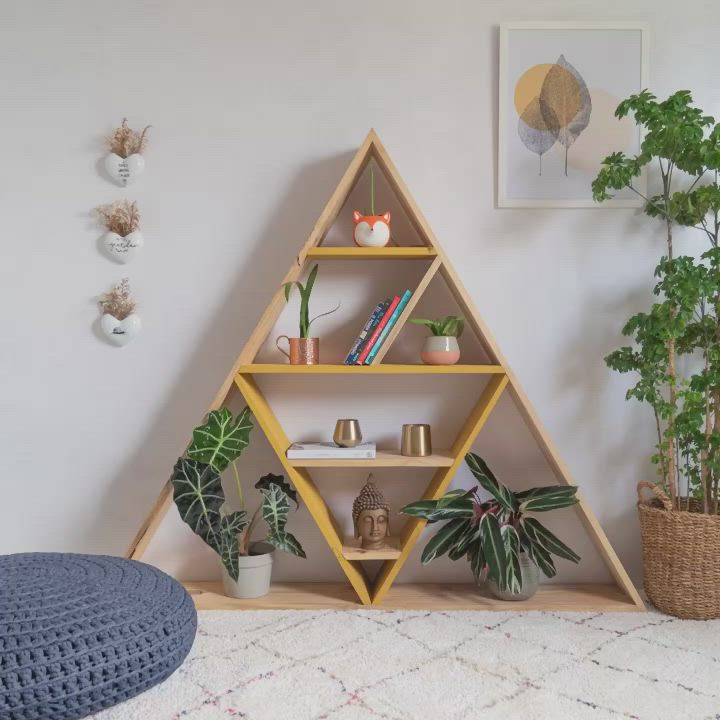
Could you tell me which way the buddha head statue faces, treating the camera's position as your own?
facing the viewer and to the right of the viewer

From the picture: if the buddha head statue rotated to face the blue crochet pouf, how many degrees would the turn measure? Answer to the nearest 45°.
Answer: approximately 90° to its right

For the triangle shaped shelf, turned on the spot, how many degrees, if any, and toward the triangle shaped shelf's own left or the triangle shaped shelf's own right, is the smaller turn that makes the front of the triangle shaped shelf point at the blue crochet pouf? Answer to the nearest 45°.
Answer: approximately 45° to the triangle shaped shelf's own right

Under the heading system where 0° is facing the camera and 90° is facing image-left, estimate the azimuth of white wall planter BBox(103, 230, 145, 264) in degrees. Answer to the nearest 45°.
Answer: approximately 0°

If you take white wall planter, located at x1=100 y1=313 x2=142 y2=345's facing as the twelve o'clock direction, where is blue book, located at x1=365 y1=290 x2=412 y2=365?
The blue book is roughly at 10 o'clock from the white wall planter.

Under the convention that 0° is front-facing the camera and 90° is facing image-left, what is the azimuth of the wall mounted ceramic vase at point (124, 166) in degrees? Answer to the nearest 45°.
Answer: approximately 0°

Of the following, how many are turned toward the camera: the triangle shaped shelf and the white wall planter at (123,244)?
2

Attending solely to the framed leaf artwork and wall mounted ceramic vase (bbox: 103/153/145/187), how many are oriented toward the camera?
2
